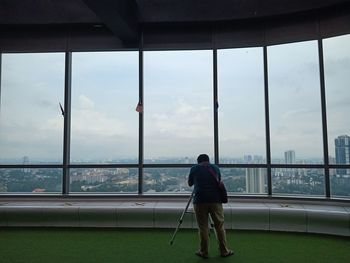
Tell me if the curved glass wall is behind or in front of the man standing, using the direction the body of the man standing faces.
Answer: in front

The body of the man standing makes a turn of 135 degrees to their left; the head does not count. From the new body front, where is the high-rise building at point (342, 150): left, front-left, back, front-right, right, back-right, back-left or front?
back

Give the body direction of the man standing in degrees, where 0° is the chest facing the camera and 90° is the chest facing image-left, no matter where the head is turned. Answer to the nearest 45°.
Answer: approximately 180°
